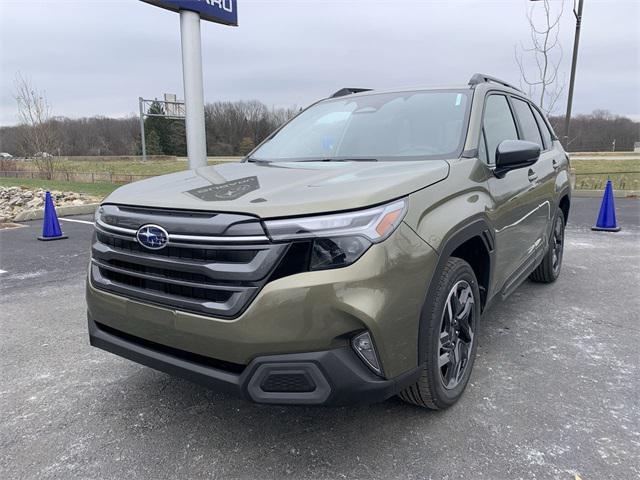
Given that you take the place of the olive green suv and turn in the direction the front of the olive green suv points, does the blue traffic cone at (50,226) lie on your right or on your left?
on your right

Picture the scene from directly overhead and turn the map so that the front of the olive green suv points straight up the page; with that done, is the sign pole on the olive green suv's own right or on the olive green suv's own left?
on the olive green suv's own right

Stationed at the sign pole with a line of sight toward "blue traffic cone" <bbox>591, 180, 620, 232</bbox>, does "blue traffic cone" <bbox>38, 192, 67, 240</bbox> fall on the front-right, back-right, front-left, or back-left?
front-right

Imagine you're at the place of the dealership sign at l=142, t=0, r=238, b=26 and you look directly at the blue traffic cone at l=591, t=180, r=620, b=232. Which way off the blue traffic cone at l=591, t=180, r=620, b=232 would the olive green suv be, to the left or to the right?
right

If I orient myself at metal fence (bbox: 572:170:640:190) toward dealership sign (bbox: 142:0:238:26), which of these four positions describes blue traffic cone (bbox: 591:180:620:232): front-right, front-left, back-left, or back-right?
front-left

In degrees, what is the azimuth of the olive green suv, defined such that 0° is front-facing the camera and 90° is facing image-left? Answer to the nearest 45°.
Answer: approximately 45°

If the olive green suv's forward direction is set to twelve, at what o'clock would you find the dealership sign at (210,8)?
The dealership sign is roughly at 4 o'clock from the olive green suv.

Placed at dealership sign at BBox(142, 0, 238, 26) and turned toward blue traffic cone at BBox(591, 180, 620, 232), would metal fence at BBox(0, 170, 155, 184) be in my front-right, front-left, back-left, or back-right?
back-left

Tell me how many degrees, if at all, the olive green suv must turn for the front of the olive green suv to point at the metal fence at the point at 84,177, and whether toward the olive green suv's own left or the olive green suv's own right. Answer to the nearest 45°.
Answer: approximately 90° to the olive green suv's own right

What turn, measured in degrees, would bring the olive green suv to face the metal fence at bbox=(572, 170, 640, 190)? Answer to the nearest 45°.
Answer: approximately 180°

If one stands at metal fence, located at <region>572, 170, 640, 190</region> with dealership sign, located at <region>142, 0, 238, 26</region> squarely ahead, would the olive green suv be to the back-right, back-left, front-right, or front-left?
front-left
